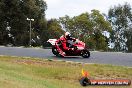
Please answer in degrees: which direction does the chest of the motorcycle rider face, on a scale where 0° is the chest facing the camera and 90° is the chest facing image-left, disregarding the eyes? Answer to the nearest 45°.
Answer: approximately 270°

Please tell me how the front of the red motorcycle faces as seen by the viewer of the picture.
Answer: facing to the right of the viewer
